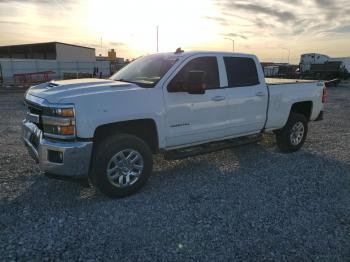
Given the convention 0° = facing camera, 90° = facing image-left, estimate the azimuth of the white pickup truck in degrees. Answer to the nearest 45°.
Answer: approximately 45°

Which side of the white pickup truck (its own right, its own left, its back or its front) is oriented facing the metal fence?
right
